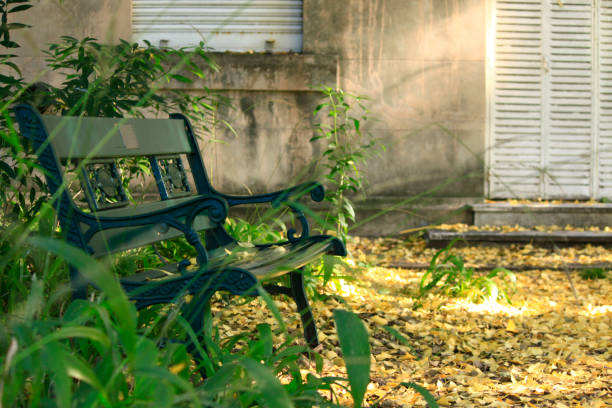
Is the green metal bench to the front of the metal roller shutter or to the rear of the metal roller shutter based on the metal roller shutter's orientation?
to the front

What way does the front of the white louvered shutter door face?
toward the camera

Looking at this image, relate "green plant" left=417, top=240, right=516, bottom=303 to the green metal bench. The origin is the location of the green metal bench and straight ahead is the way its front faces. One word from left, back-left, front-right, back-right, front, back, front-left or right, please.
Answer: left

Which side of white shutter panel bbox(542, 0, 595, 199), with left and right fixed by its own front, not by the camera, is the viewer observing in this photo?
front

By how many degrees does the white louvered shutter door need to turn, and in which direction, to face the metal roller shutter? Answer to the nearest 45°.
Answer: approximately 90° to its right

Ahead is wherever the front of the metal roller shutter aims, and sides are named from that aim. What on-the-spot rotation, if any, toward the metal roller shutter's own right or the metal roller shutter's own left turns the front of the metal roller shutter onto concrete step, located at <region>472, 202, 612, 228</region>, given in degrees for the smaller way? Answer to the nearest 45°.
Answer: approximately 90° to the metal roller shutter's own left

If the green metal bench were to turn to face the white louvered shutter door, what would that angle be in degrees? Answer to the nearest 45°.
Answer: approximately 90° to its left

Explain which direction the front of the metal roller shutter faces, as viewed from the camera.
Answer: facing the viewer

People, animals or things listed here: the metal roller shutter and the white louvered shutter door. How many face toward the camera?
2

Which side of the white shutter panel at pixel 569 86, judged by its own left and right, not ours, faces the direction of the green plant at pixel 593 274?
front

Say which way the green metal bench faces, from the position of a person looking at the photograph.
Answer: facing the viewer and to the right of the viewer

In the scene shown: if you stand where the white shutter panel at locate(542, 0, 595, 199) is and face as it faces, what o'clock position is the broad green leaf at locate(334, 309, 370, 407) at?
The broad green leaf is roughly at 12 o'clock from the white shutter panel.
